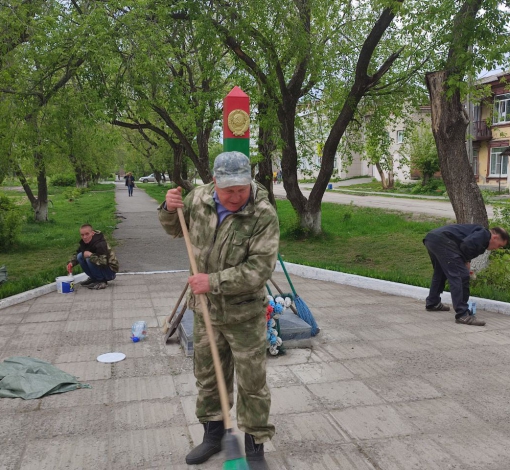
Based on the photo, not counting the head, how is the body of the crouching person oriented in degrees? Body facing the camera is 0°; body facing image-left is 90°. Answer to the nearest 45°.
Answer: approximately 45°

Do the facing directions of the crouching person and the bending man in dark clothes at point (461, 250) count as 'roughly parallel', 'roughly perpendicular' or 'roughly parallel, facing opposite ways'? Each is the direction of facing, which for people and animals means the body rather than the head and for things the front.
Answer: roughly perpendicular

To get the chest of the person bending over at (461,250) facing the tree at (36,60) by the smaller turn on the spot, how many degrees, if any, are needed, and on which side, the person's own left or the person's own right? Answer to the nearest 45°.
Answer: approximately 180°

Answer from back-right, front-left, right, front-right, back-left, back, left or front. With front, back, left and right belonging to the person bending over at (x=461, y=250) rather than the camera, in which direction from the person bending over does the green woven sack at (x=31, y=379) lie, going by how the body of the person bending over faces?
back-right

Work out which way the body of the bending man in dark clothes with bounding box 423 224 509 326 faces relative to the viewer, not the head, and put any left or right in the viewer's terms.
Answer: facing to the right of the viewer

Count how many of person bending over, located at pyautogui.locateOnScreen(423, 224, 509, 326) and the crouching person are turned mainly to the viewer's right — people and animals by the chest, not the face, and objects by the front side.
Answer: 1

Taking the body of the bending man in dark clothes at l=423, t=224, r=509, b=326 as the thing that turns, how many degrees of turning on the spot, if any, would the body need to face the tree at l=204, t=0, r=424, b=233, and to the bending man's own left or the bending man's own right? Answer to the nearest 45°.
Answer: approximately 135° to the bending man's own left

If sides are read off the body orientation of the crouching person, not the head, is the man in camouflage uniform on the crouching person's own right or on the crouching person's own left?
on the crouching person's own left

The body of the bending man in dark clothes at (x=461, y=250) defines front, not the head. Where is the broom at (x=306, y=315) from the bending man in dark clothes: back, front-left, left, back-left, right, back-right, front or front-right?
back-right

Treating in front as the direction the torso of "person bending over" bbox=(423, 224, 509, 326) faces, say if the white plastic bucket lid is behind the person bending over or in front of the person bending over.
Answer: behind

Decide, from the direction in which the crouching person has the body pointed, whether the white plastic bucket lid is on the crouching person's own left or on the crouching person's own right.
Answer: on the crouching person's own left

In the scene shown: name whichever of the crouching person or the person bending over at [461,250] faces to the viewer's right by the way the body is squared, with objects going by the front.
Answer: the person bending over

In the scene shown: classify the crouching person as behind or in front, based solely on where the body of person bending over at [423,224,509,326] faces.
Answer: behind

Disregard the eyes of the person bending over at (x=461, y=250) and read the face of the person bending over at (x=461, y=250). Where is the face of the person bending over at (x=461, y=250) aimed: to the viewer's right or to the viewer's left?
to the viewer's right

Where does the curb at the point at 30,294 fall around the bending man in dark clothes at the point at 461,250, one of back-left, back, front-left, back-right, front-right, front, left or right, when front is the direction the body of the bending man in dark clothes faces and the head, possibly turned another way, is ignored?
back
